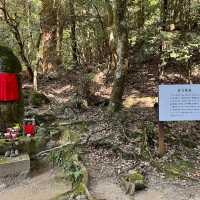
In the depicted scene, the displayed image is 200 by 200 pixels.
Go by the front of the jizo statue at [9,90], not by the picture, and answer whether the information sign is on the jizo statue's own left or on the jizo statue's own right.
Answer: on the jizo statue's own left

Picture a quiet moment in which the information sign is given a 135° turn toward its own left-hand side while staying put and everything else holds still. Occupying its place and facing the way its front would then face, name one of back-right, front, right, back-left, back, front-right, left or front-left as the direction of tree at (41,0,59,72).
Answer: left

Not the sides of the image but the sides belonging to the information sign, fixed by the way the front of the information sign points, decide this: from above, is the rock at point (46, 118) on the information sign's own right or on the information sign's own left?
on the information sign's own right

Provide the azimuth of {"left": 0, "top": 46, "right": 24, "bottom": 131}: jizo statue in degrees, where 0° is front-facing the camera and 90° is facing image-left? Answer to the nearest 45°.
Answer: approximately 0°

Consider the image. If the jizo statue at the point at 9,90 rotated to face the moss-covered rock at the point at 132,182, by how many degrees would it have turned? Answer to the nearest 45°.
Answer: approximately 45° to its left

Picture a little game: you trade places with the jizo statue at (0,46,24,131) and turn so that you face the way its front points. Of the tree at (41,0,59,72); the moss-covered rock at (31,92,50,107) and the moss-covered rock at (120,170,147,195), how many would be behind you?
2

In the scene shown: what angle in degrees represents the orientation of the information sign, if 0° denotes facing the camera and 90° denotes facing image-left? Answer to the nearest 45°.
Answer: approximately 0°

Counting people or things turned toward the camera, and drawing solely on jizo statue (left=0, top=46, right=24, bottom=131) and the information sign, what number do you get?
2
